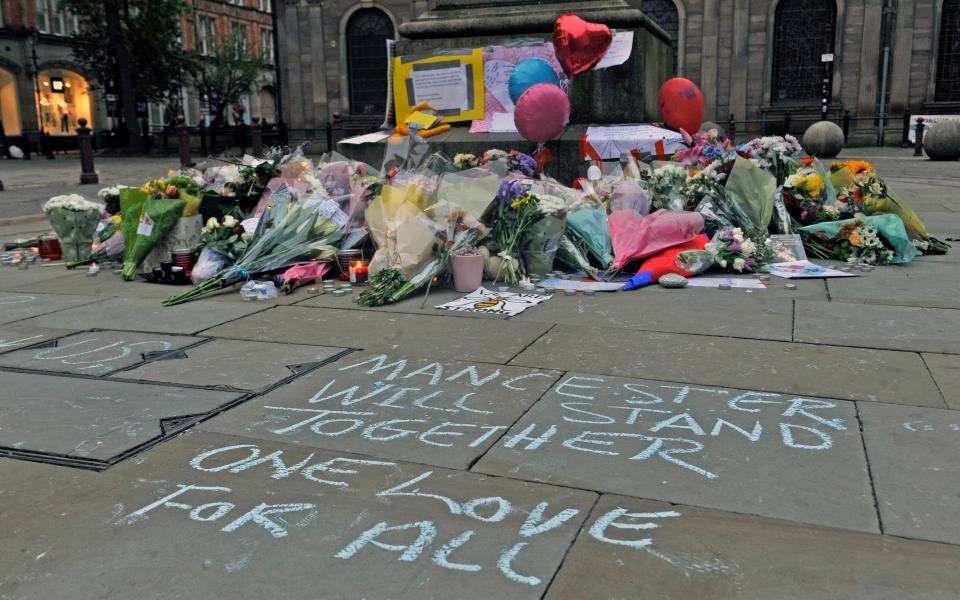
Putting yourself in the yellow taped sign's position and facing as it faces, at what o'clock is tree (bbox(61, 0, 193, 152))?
The tree is roughly at 5 o'clock from the yellow taped sign.

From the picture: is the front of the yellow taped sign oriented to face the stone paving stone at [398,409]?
yes

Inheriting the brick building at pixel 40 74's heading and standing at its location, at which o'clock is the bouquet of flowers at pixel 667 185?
The bouquet of flowers is roughly at 1 o'clock from the brick building.

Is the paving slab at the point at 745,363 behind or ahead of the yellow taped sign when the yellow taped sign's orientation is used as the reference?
ahead

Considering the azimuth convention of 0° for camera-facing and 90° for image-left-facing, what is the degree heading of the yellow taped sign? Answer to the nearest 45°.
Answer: approximately 0°

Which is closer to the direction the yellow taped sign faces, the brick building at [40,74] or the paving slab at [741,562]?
the paving slab

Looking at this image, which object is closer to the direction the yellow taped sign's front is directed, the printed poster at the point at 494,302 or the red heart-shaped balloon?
the printed poster

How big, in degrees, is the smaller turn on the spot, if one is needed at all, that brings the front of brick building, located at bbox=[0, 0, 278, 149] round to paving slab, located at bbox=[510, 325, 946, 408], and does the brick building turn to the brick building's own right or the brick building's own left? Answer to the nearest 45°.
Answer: approximately 45° to the brick building's own right

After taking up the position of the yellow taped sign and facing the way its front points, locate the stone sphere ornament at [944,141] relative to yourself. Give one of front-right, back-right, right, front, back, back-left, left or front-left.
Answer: back-left

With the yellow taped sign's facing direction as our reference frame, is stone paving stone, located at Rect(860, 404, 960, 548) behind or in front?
in front

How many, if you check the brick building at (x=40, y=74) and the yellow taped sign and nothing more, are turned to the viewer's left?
0

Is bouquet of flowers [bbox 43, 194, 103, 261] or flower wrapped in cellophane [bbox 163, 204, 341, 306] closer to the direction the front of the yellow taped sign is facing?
the flower wrapped in cellophane

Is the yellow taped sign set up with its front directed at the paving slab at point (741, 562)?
yes
